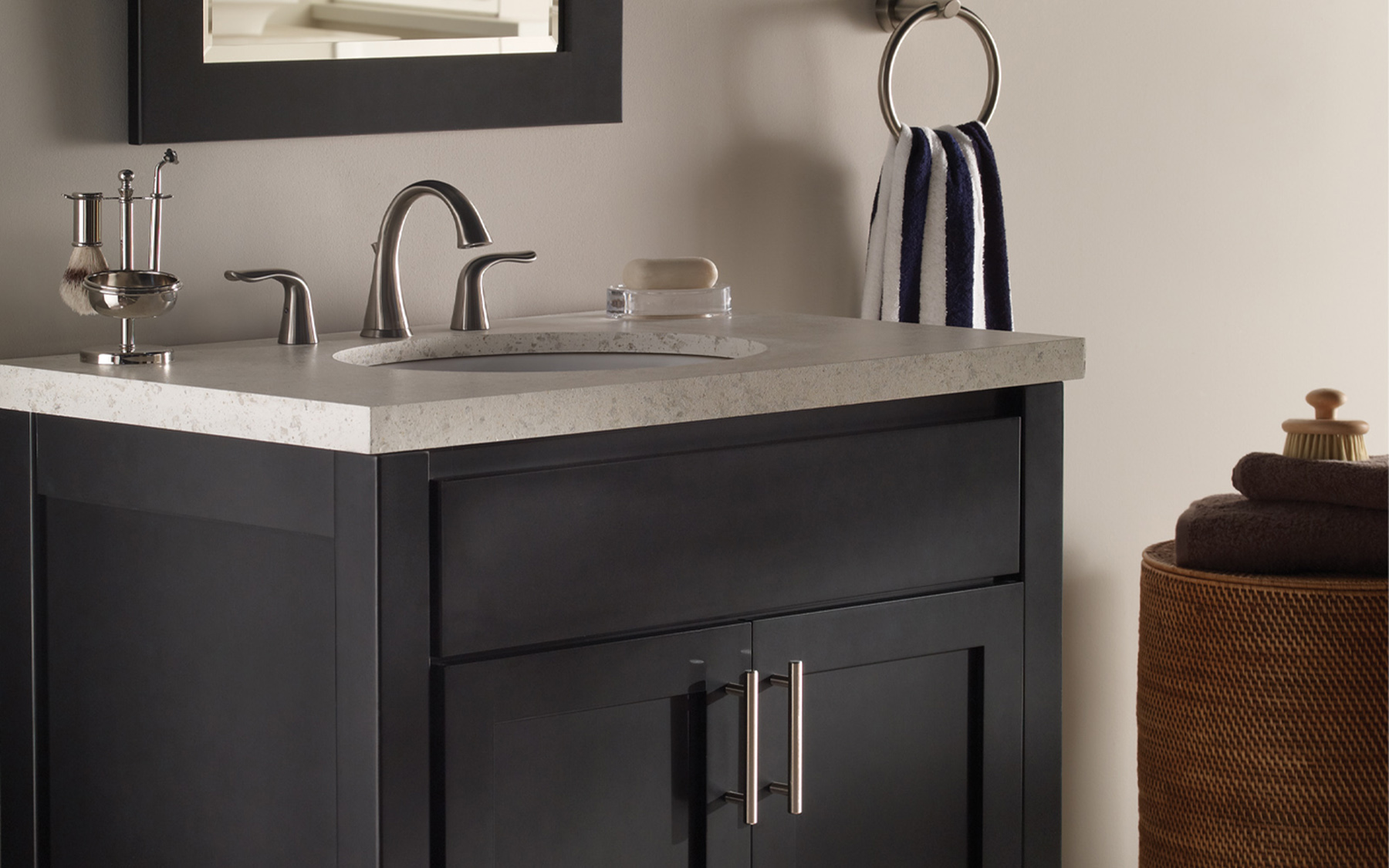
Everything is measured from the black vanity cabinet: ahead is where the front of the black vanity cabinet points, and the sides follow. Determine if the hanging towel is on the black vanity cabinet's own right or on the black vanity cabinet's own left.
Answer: on the black vanity cabinet's own left

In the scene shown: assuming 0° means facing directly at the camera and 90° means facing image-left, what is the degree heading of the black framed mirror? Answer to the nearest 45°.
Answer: approximately 315°

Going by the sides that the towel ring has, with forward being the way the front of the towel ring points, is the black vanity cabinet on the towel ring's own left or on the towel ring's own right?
on the towel ring's own right

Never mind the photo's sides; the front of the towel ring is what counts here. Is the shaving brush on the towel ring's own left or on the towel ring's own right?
on the towel ring's own right

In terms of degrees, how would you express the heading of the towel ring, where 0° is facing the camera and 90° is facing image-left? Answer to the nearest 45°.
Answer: approximately 315°

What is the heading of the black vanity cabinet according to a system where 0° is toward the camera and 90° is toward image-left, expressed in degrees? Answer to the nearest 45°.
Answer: approximately 315°
